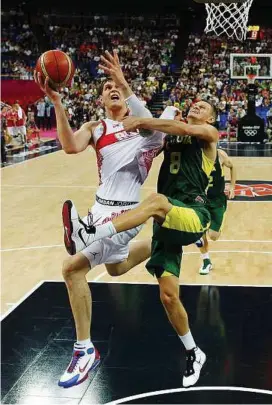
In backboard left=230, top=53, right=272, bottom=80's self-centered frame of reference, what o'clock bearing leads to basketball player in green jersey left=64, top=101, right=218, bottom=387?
The basketball player in green jersey is roughly at 12 o'clock from the backboard.

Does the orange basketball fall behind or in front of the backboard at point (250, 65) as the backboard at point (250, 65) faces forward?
in front

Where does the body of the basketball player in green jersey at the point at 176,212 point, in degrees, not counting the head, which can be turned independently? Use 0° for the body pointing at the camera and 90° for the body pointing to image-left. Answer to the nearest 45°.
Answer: approximately 45°

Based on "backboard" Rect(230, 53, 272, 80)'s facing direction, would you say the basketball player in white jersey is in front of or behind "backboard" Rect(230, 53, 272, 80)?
in front

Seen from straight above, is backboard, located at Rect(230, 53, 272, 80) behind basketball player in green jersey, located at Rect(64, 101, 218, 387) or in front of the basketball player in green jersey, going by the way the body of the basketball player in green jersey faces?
behind
